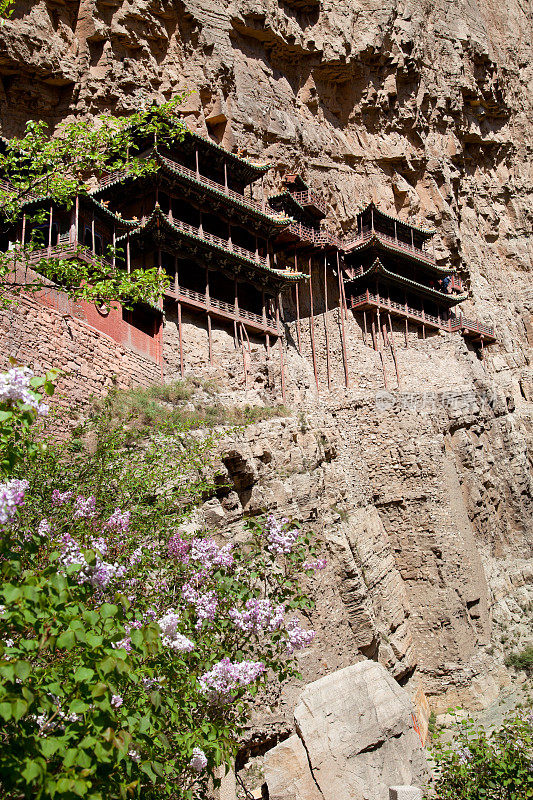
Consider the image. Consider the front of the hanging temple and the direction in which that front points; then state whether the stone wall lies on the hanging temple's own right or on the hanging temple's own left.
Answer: on the hanging temple's own right

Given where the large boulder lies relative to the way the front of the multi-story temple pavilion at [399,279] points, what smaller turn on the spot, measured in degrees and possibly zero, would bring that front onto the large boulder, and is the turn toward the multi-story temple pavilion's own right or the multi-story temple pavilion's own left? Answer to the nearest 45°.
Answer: approximately 45° to the multi-story temple pavilion's own right

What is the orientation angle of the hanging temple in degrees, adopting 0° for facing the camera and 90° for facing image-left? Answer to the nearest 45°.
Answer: approximately 315°

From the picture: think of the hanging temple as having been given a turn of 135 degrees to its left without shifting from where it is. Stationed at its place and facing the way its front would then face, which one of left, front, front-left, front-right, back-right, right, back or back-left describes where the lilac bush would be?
back

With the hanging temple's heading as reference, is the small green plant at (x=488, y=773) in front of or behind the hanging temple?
in front

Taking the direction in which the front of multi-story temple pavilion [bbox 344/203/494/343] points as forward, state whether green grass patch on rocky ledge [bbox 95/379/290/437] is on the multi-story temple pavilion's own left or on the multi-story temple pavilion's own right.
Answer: on the multi-story temple pavilion's own right

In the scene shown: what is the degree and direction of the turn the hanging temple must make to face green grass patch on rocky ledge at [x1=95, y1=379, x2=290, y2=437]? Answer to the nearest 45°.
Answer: approximately 45° to its right

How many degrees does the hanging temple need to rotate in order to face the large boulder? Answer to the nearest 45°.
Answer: approximately 45° to its right

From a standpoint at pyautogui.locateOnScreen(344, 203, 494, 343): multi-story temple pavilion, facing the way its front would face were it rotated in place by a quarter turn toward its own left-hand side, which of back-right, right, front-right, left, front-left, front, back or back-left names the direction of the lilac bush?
back-right
